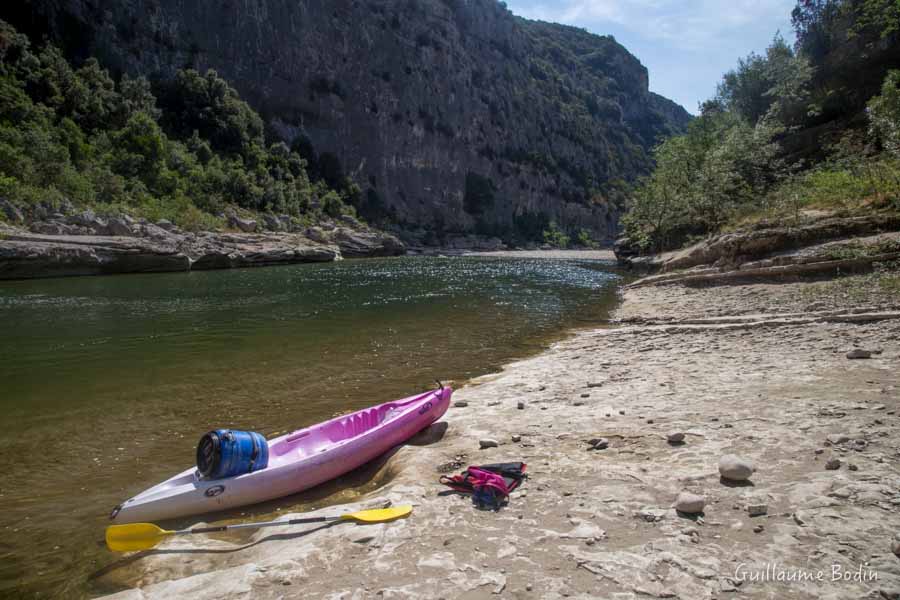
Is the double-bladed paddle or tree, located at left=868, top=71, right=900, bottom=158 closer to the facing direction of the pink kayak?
the tree

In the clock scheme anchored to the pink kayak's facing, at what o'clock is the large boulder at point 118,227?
The large boulder is roughly at 10 o'clock from the pink kayak.

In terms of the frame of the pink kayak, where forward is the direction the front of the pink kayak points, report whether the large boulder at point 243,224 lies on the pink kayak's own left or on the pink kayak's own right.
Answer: on the pink kayak's own left

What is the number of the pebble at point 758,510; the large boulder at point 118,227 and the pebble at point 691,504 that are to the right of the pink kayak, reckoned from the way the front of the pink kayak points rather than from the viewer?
2

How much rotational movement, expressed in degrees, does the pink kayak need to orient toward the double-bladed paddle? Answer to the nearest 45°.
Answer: approximately 180°

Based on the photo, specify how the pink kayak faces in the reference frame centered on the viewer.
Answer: facing away from the viewer and to the right of the viewer

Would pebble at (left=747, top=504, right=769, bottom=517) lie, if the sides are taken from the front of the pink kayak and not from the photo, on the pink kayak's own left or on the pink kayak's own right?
on the pink kayak's own right

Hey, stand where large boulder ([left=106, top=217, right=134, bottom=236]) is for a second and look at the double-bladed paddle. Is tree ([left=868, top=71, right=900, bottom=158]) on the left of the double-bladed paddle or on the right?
left
